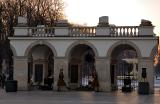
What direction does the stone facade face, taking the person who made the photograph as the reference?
facing the viewer
